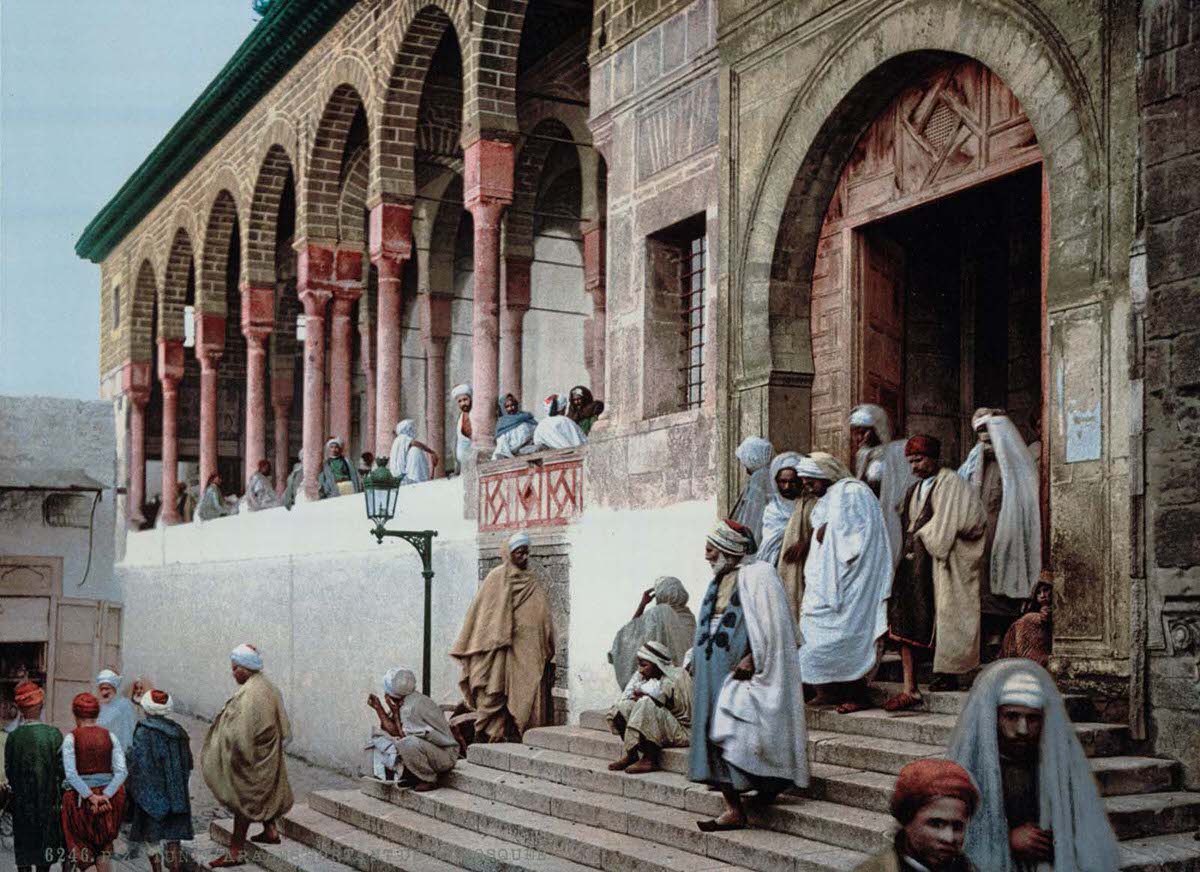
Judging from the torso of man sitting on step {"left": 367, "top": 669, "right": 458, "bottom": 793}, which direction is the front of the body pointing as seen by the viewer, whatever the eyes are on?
to the viewer's left

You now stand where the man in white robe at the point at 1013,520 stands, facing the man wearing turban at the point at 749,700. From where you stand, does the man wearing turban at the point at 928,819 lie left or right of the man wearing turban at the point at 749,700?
left

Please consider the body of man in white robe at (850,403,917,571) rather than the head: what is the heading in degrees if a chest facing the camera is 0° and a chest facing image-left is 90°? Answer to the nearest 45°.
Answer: approximately 45°

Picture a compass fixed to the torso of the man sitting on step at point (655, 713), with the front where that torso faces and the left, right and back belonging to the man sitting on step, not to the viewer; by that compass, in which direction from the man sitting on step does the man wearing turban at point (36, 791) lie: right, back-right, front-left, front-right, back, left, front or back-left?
front-right

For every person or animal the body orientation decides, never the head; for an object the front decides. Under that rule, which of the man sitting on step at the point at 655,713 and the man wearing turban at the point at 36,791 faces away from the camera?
the man wearing turban

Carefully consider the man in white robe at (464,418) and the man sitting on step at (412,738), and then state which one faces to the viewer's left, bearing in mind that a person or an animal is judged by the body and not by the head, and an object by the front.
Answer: the man sitting on step

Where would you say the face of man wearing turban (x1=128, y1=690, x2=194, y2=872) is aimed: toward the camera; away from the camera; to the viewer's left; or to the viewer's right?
away from the camera

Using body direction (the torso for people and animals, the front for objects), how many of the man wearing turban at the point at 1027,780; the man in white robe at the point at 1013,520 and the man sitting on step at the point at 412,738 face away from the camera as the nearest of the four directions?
0

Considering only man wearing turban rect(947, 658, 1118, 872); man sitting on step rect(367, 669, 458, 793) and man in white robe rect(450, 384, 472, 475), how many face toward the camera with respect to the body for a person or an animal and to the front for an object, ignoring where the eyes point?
2

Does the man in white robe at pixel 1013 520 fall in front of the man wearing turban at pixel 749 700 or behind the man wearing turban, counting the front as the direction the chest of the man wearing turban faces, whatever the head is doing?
behind

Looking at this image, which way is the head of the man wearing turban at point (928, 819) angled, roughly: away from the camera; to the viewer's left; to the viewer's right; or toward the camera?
toward the camera

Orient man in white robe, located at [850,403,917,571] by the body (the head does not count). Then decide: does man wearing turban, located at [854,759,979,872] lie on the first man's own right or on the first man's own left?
on the first man's own left

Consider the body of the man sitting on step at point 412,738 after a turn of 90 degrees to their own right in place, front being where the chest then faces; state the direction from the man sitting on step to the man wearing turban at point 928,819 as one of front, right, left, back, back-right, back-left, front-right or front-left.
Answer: back

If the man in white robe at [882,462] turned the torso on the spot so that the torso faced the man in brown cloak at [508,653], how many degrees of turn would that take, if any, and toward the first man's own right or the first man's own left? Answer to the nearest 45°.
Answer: approximately 90° to the first man's own right

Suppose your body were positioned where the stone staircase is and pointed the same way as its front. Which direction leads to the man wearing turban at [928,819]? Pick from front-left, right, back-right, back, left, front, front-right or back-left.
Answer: front-left

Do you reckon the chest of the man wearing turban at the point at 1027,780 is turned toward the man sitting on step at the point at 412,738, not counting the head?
no

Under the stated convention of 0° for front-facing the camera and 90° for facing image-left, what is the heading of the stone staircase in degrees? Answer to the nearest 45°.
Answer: approximately 45°

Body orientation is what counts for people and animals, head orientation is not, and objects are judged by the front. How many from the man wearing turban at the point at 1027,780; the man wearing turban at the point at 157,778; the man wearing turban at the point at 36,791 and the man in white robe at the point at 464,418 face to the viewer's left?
0

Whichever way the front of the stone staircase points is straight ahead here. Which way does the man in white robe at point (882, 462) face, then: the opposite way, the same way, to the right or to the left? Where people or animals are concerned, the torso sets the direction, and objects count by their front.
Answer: the same way
